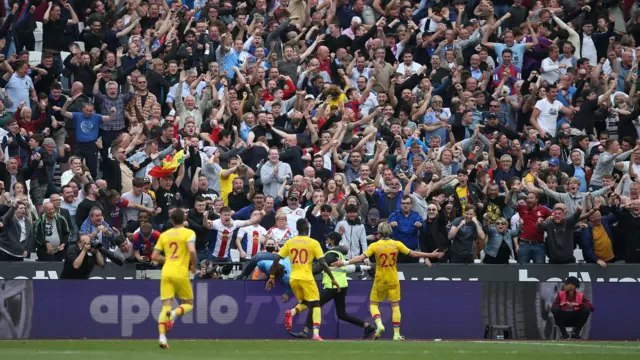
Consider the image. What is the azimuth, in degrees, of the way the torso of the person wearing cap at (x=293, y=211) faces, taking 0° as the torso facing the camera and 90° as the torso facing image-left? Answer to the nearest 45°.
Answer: approximately 0°

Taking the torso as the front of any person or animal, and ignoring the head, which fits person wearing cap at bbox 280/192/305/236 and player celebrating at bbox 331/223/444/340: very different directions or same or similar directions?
very different directions

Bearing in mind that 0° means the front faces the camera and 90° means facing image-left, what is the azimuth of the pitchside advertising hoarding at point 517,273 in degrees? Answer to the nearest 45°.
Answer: approximately 0°

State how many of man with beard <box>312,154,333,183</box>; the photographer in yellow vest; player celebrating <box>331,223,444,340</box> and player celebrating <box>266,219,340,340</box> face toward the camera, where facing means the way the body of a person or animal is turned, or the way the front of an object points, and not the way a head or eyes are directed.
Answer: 1

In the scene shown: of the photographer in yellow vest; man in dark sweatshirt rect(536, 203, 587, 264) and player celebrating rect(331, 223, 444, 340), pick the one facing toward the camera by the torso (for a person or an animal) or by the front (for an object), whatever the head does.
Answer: the man in dark sweatshirt

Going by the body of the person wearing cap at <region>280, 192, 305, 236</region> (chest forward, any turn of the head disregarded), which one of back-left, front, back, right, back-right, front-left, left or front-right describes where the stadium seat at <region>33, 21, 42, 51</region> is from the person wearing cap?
back-right

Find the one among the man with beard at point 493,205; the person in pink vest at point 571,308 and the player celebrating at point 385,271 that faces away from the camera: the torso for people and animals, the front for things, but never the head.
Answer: the player celebrating

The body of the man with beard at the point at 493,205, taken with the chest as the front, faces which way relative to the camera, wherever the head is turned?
toward the camera

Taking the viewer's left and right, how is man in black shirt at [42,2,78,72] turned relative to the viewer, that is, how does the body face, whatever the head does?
facing the viewer and to the right of the viewer

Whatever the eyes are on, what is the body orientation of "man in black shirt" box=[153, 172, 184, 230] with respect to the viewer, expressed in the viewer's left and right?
facing the viewer

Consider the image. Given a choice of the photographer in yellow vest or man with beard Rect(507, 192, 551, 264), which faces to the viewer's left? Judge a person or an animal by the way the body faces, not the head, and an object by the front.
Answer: the photographer in yellow vest
